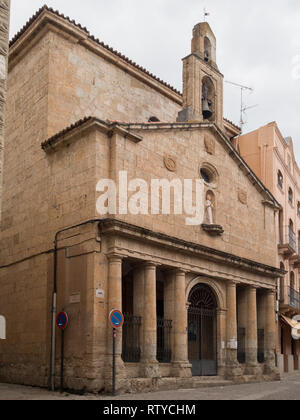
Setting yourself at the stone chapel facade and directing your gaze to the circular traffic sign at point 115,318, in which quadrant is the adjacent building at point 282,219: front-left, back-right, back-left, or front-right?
back-left

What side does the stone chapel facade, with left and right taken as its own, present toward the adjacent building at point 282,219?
left

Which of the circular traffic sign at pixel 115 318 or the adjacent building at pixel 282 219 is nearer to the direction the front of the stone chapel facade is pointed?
the circular traffic sign

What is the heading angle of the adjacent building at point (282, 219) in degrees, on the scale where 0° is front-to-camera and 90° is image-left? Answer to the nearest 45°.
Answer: approximately 315°

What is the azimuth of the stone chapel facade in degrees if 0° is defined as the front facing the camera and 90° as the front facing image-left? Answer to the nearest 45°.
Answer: approximately 315°

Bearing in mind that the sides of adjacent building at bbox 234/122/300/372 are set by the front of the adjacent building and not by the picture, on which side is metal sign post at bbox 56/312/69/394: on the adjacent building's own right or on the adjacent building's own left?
on the adjacent building's own right

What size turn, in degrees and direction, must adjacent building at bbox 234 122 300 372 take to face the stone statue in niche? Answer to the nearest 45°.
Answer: approximately 45° to its right
